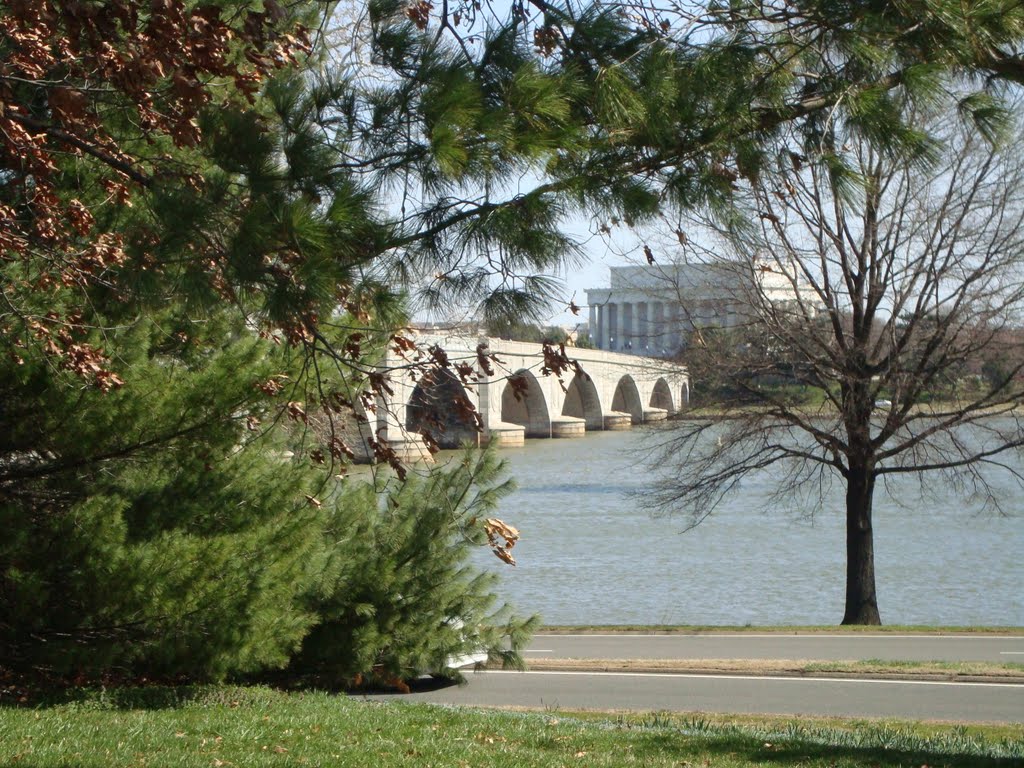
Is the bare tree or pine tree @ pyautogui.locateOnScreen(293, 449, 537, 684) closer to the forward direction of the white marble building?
the bare tree

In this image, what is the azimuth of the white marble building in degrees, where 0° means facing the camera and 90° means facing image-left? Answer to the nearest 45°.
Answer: approximately 225°

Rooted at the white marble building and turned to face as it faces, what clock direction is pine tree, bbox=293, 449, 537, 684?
The pine tree is roughly at 5 o'clock from the white marble building.
